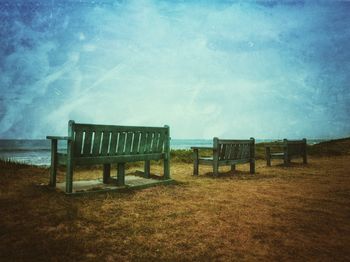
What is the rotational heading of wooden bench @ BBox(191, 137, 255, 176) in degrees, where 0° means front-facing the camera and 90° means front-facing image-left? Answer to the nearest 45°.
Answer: approximately 135°

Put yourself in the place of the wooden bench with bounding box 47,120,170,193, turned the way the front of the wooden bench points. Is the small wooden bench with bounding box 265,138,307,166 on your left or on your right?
on your right

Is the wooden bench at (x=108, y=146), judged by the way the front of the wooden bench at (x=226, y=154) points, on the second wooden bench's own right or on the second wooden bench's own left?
on the second wooden bench's own left

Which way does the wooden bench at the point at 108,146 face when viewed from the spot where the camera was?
facing away from the viewer and to the left of the viewer

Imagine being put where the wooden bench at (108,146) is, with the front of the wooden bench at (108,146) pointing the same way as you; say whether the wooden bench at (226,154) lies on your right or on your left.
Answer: on your right

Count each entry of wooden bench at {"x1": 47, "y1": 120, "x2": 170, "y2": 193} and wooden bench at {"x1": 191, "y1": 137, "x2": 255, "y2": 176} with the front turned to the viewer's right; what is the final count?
0

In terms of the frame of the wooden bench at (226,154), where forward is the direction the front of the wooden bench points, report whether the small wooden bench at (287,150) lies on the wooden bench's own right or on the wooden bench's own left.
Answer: on the wooden bench's own right

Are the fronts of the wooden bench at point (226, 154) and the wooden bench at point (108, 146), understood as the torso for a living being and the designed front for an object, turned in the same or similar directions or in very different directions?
same or similar directions
